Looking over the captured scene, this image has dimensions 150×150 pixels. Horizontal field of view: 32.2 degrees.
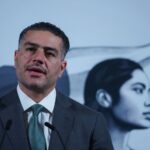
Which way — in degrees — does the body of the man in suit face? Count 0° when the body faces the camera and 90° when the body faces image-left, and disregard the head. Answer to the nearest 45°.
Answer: approximately 0°
